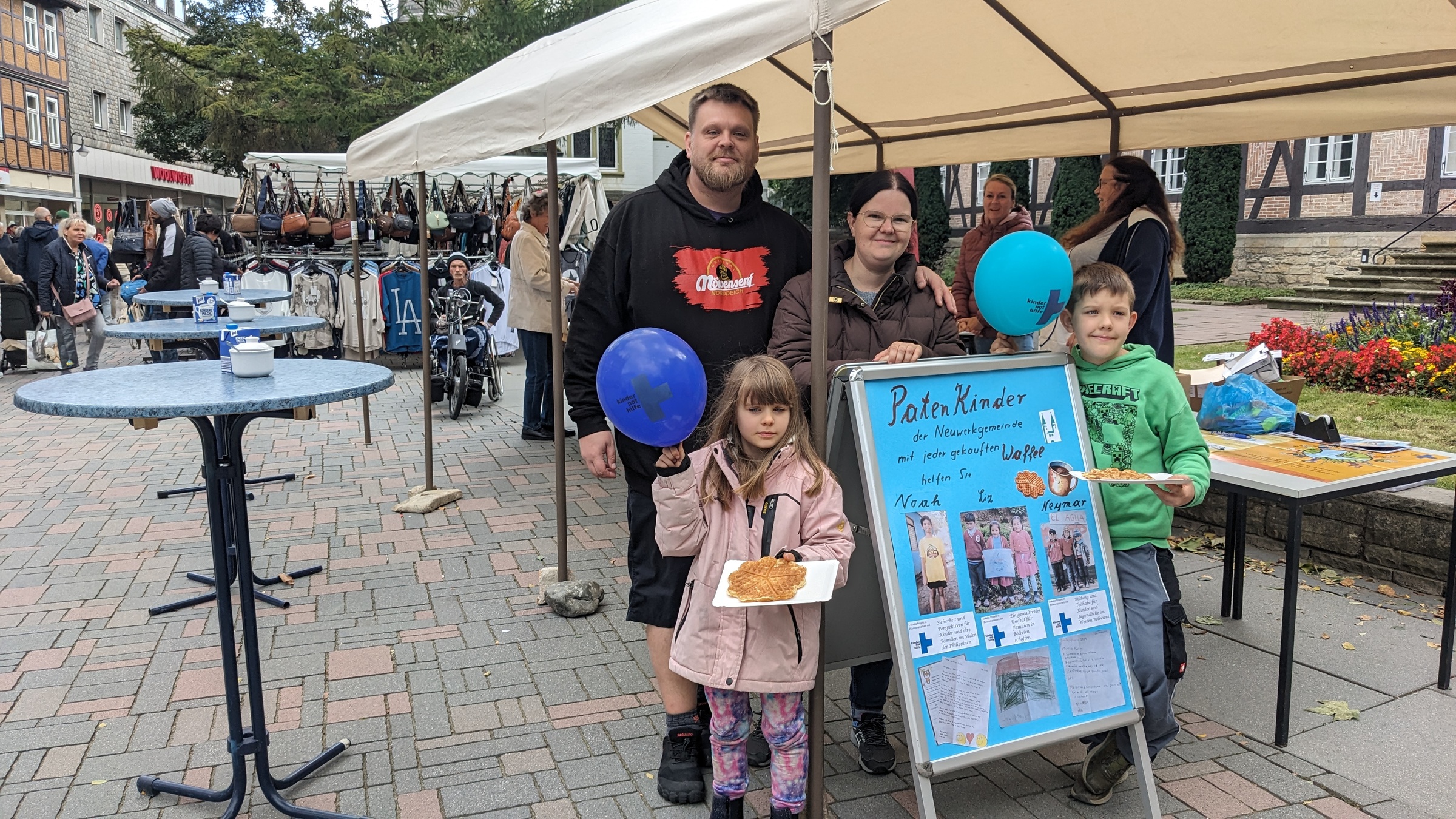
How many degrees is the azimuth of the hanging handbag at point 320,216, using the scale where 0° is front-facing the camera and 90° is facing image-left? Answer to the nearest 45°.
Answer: approximately 0°

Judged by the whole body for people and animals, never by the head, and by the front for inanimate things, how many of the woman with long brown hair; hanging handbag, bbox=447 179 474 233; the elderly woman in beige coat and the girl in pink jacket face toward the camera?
2

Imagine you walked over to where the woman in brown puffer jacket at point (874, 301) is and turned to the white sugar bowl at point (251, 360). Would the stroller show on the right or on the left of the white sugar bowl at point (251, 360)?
right

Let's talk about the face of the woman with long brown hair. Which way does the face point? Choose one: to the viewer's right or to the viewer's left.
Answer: to the viewer's left
